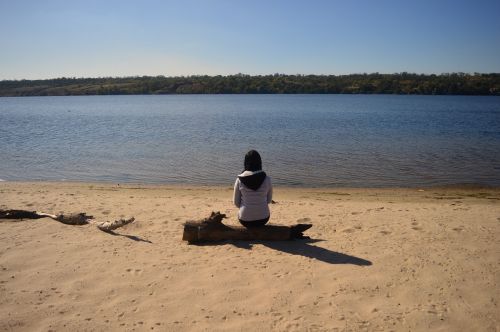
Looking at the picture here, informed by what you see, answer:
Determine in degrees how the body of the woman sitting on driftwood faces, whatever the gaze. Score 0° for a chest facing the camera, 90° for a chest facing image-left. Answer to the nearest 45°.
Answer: approximately 180°

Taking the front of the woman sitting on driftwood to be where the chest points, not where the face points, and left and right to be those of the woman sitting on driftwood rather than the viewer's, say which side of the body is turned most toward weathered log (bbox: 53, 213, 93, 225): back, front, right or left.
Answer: left

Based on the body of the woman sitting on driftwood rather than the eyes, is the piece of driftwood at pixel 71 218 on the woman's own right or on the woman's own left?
on the woman's own left

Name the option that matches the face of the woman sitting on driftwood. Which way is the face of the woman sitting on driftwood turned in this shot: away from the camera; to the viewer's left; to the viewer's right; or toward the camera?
away from the camera

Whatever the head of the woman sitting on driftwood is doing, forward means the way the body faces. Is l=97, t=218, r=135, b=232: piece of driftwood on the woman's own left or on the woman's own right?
on the woman's own left

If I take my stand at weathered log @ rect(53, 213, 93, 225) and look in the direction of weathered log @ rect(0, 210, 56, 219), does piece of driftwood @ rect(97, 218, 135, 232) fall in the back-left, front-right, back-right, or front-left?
back-left

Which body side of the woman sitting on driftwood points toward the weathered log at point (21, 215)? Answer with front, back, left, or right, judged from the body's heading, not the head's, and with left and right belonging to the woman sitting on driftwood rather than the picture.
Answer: left
